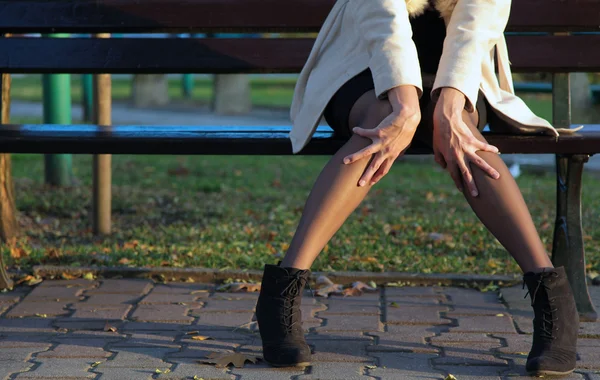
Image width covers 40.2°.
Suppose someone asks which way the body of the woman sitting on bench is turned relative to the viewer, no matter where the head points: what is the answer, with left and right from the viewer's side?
facing the viewer

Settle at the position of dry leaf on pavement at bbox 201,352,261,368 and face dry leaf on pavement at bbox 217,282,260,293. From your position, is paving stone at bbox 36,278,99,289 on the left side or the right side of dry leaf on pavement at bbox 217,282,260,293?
left

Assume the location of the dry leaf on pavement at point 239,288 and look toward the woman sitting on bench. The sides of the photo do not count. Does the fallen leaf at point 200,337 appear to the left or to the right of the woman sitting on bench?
right

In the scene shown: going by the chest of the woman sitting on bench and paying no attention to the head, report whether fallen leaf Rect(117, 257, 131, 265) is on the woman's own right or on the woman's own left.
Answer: on the woman's own right

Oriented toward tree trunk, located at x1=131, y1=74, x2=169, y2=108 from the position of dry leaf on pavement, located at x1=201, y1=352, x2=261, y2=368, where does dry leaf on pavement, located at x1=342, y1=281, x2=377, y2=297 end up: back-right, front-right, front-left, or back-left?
front-right

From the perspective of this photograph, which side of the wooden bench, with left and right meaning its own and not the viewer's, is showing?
front

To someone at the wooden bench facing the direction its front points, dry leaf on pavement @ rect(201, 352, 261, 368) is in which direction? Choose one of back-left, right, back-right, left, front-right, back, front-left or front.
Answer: front
